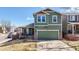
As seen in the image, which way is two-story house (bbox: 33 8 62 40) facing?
toward the camera

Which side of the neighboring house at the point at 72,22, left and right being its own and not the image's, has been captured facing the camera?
front

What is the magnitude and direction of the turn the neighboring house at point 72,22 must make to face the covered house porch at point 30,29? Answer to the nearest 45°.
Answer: approximately 90° to its right

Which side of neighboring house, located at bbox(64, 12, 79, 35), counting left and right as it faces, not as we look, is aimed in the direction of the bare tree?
right

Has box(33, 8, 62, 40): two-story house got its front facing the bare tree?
no
